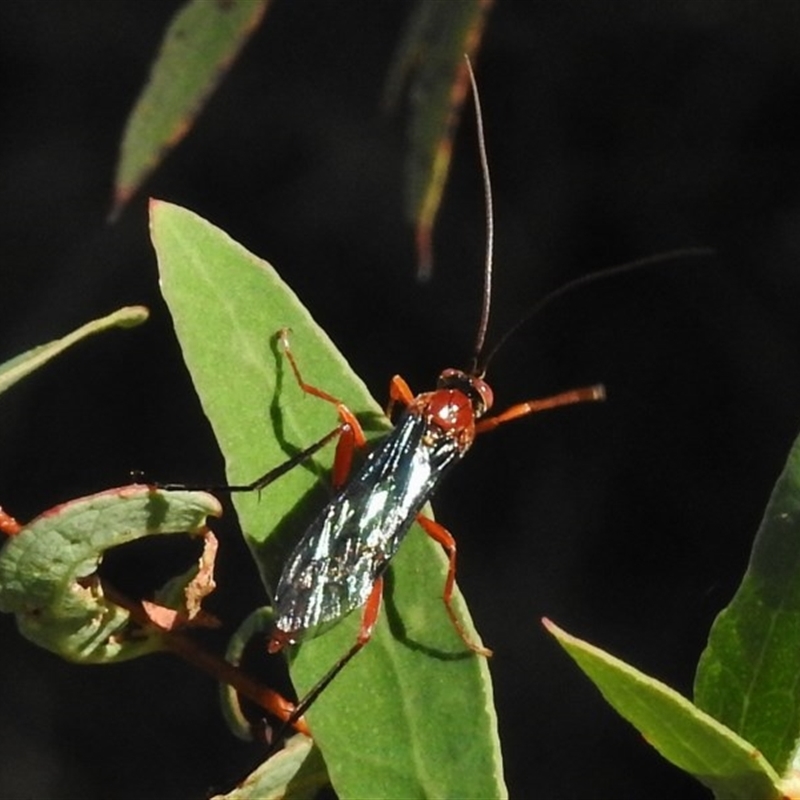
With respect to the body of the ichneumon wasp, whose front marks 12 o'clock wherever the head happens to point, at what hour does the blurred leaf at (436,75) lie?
The blurred leaf is roughly at 12 o'clock from the ichneumon wasp.

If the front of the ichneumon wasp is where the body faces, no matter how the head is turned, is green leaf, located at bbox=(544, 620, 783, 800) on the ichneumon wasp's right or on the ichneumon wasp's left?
on the ichneumon wasp's right

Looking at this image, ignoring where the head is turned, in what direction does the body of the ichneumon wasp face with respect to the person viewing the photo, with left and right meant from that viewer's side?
facing away from the viewer and to the right of the viewer

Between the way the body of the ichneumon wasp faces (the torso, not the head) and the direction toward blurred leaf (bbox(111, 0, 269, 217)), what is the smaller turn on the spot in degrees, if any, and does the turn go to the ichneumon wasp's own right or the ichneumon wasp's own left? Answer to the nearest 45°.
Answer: approximately 45° to the ichneumon wasp's own left
